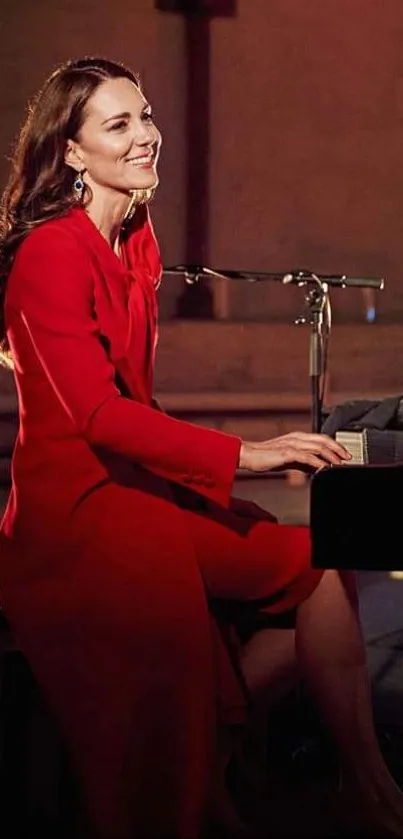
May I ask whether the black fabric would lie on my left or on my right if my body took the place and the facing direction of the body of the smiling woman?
on my left

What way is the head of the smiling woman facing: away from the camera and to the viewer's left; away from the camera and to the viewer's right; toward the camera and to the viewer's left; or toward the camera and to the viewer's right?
toward the camera and to the viewer's right

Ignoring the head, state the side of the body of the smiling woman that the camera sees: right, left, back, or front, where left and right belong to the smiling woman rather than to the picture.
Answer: right
